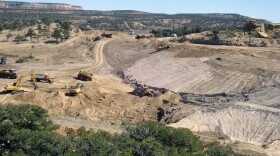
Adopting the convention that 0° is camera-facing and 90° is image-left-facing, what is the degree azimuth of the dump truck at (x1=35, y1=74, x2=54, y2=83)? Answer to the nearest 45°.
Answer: approximately 270°

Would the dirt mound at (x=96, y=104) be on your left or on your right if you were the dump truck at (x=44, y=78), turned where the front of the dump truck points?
on your right
